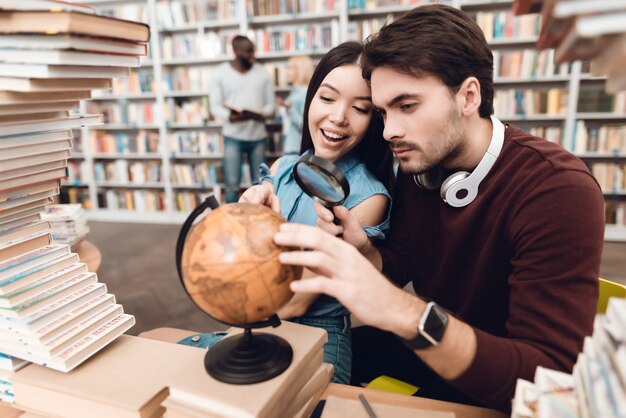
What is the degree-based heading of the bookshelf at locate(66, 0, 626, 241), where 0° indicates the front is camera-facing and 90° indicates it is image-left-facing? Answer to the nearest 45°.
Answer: approximately 0°

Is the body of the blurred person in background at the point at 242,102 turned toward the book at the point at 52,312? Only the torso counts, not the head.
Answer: yes

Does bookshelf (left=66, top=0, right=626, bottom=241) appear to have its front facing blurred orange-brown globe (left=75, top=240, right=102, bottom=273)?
yes

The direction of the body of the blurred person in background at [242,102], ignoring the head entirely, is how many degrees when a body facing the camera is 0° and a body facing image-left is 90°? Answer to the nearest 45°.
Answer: approximately 0°

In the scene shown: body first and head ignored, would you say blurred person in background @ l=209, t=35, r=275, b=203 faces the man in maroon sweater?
yes
